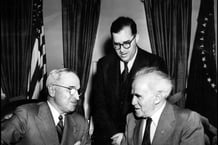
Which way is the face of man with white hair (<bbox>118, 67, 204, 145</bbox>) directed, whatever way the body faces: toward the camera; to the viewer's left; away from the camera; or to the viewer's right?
to the viewer's left

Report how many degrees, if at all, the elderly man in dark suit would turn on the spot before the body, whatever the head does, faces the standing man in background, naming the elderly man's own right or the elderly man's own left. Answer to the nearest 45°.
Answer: approximately 90° to the elderly man's own left

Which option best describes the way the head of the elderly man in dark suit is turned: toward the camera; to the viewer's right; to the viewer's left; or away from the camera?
to the viewer's right

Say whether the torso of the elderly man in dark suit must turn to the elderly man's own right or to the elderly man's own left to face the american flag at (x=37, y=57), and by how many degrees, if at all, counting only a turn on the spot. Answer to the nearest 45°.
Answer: approximately 135° to the elderly man's own left

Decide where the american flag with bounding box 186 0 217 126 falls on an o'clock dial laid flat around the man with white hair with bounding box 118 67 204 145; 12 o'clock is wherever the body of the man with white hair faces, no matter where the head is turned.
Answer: The american flag is roughly at 5 o'clock from the man with white hair.

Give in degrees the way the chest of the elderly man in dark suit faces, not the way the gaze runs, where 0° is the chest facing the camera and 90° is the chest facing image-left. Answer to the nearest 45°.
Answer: approximately 315°

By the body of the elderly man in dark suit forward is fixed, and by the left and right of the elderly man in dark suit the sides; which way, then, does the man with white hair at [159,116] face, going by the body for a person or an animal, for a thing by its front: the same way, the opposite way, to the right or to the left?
to the right

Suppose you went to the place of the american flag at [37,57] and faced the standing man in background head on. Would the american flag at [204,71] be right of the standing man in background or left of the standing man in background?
left

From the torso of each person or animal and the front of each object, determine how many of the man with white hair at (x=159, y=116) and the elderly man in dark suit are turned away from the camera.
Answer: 0

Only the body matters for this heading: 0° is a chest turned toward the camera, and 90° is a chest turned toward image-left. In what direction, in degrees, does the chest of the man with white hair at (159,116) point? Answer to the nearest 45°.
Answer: approximately 45°

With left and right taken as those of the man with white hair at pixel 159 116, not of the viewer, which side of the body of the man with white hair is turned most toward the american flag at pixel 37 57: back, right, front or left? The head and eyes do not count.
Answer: right

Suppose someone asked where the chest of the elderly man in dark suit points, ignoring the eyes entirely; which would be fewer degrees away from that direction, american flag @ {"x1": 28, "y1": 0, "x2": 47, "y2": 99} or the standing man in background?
the standing man in background

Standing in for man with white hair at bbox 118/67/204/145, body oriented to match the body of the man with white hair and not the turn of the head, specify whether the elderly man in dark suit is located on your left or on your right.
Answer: on your right

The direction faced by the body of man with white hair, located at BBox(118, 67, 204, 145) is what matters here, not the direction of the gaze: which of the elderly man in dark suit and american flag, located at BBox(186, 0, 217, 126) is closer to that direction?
the elderly man in dark suit
